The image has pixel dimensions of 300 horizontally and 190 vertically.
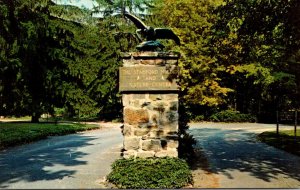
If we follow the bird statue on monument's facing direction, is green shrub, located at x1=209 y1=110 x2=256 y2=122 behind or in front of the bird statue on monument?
behind
